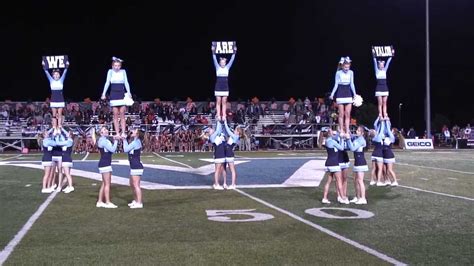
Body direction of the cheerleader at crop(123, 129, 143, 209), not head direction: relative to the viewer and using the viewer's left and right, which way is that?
facing to the left of the viewer

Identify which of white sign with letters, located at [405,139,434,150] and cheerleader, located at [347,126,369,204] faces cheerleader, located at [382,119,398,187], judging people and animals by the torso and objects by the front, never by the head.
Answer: the white sign with letters

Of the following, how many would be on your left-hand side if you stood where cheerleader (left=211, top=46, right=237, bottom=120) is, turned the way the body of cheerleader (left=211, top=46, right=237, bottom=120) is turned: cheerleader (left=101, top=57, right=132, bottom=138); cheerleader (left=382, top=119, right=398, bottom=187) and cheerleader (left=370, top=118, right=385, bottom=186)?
2

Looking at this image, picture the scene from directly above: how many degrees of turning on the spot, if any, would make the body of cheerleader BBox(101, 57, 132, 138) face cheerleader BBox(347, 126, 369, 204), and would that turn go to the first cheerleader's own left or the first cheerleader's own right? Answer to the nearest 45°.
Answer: approximately 45° to the first cheerleader's own left

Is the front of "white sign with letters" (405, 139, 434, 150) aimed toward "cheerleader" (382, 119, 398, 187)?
yes

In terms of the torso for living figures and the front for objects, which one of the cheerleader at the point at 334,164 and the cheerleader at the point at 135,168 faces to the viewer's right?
the cheerleader at the point at 334,164
